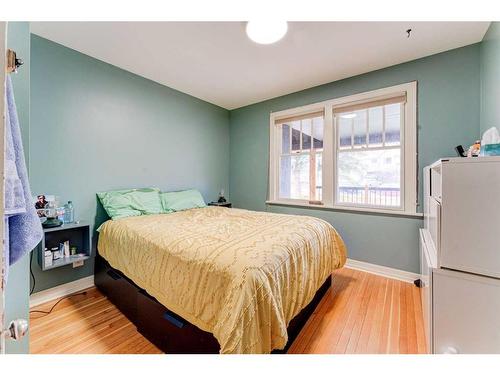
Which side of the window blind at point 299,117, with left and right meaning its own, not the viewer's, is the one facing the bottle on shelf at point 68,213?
front

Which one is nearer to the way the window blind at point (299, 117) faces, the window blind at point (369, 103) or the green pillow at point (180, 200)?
the green pillow

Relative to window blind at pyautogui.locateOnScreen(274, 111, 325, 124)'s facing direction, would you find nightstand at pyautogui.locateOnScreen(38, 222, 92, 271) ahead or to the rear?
ahead

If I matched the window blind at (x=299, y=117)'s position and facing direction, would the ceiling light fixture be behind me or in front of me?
in front

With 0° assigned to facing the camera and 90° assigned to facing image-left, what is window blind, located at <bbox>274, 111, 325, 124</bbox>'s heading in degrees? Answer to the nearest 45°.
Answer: approximately 45°

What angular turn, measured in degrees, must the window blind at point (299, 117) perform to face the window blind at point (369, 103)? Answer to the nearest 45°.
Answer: approximately 90° to its left

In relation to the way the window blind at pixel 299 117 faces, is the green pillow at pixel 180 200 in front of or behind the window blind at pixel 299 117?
in front
